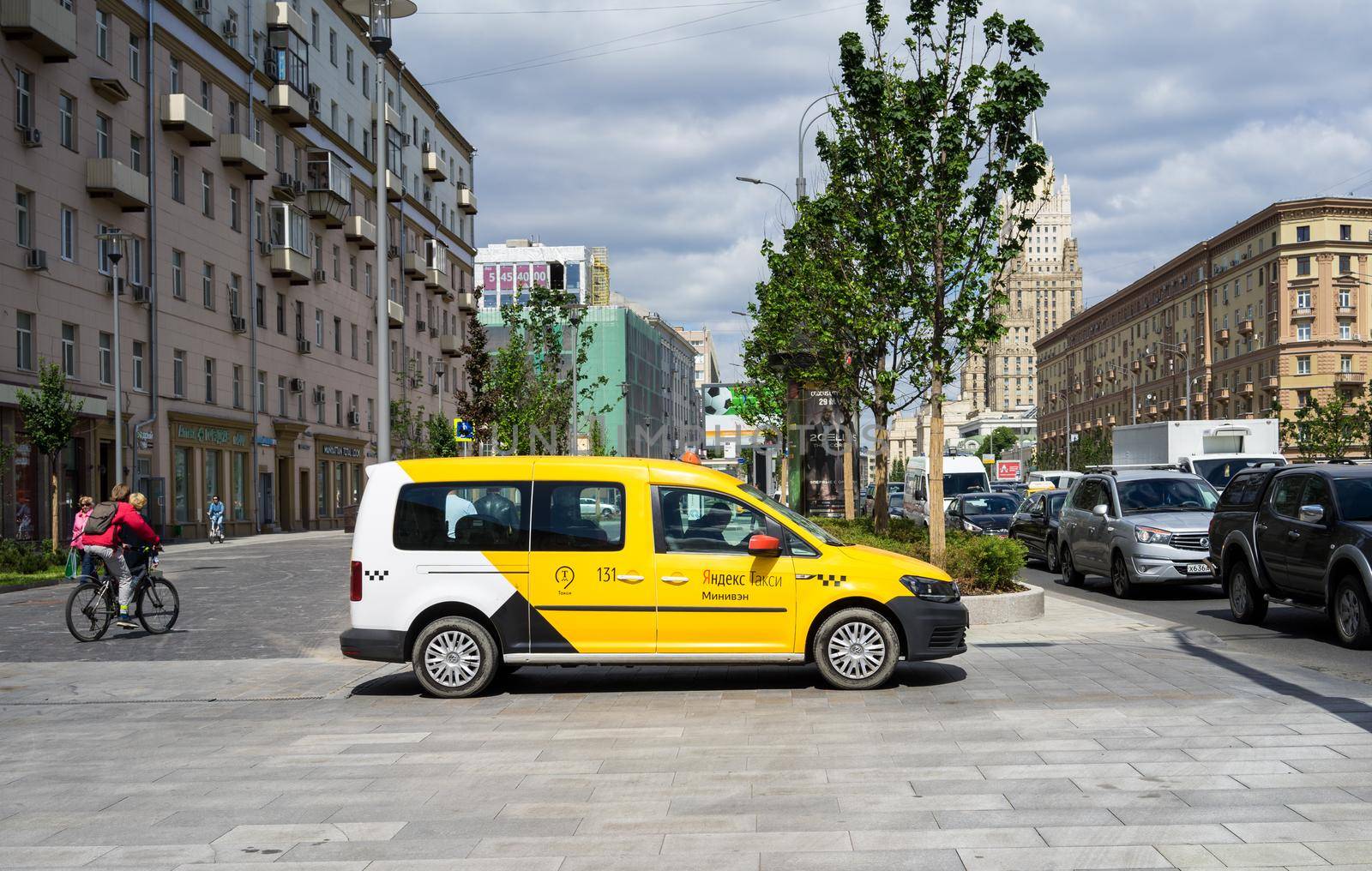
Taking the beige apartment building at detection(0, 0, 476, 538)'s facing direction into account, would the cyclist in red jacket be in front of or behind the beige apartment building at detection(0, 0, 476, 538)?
in front

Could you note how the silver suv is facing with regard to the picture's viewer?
facing the viewer and to the right of the viewer

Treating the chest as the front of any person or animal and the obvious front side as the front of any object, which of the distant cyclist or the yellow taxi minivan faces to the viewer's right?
the yellow taxi minivan

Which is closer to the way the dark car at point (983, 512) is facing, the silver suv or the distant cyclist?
the silver suv

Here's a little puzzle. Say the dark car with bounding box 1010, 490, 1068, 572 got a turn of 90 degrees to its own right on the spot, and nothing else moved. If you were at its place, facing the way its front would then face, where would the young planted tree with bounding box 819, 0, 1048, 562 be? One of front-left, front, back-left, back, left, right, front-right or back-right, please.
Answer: front-left

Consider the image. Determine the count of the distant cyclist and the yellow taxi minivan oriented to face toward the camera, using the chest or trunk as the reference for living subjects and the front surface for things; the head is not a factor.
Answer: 1

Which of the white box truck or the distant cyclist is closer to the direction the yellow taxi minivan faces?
the white box truck

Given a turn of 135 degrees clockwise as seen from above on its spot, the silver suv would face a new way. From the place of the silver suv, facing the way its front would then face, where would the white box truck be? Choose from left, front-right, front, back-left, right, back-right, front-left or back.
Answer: right

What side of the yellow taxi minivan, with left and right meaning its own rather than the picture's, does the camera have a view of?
right

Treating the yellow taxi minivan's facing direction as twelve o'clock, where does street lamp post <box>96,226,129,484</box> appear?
The street lamp post is roughly at 8 o'clock from the yellow taxi minivan.

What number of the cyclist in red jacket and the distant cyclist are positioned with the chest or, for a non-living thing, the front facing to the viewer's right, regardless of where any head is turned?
1

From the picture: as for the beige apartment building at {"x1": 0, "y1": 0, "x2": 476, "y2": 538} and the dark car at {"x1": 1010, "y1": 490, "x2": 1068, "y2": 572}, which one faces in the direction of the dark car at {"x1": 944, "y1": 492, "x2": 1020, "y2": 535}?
the beige apartment building

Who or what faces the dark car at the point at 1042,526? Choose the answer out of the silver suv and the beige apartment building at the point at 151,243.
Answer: the beige apartment building

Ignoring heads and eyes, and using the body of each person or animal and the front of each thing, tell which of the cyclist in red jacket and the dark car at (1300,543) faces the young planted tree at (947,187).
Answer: the cyclist in red jacket

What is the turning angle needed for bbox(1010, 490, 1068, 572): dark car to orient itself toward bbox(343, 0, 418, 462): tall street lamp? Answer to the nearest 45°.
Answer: approximately 90° to its right
